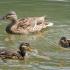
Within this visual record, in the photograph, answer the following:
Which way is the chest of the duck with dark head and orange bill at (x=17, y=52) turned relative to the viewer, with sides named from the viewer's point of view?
facing to the right of the viewer

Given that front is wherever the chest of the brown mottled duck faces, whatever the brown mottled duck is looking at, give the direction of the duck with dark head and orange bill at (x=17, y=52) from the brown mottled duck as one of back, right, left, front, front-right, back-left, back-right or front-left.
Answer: left

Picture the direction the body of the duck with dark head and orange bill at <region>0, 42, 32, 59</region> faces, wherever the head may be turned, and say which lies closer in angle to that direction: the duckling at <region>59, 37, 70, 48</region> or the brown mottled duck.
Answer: the duckling

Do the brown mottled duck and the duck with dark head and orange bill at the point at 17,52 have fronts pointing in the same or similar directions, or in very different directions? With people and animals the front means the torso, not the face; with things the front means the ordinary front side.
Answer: very different directions

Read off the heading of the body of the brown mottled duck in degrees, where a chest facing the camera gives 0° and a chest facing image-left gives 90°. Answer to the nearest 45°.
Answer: approximately 90°

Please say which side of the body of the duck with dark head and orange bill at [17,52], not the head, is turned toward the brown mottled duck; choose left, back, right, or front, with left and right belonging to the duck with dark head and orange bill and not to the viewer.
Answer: left
